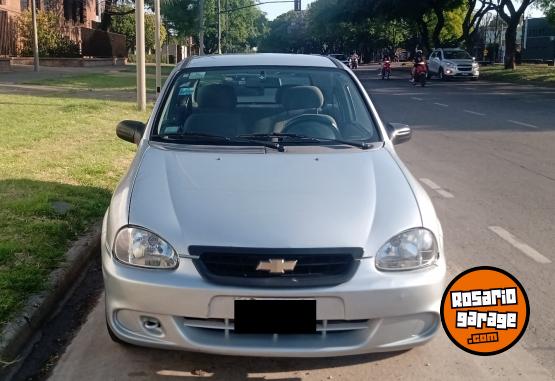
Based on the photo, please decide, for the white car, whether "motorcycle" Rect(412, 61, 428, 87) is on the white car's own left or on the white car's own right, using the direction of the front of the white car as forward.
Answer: on the white car's own right

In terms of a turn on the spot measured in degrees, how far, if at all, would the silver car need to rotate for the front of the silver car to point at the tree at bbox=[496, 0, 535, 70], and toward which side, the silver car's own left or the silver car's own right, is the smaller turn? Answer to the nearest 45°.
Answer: approximately 180°

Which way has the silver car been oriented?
toward the camera

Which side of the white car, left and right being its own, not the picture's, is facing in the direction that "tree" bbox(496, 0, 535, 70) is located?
left

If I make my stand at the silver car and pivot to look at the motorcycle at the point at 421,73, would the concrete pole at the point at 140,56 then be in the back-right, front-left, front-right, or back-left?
front-left

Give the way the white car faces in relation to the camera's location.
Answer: facing the viewer and to the right of the viewer

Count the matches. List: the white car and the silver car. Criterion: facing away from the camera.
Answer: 0

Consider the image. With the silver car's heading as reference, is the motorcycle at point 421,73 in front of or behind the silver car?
behind

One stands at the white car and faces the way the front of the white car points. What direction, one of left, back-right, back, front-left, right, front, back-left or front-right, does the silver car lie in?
front-right

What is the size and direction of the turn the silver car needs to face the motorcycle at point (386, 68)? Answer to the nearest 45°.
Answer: approximately 180°

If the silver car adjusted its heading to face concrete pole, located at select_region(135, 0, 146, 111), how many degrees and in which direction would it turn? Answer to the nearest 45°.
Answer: approximately 180°

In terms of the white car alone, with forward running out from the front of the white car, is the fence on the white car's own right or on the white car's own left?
on the white car's own right
